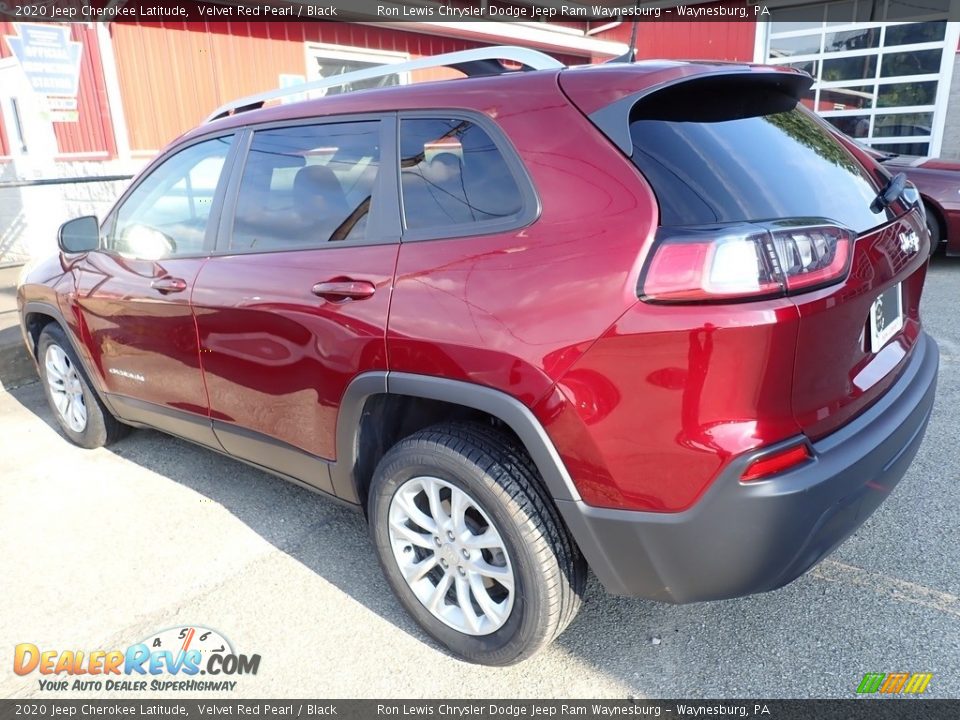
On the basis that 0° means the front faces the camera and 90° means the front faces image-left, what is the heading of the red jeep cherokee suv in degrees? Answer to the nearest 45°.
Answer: approximately 135°

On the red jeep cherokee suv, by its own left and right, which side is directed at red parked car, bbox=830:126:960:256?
right
